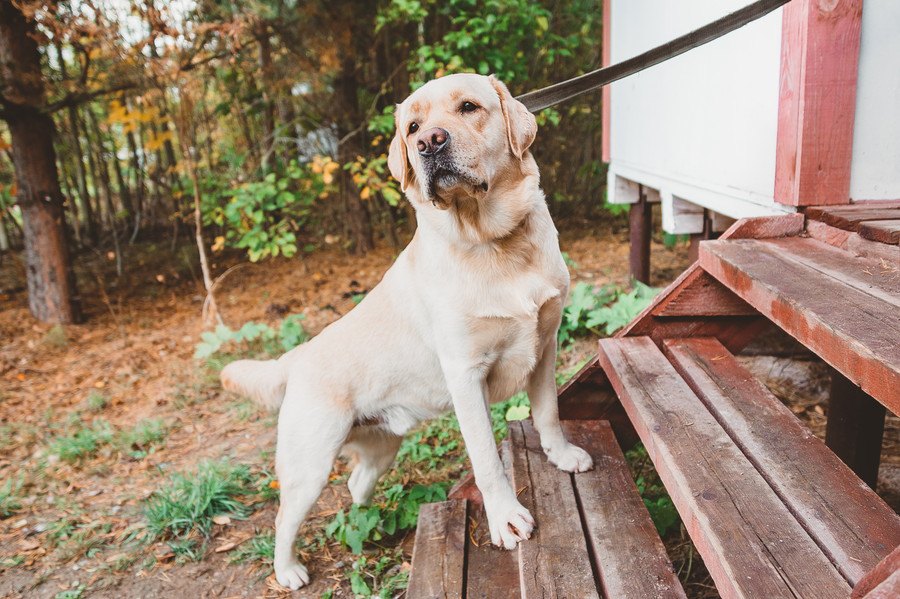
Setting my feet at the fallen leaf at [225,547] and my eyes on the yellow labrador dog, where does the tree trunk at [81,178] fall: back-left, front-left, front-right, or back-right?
back-left

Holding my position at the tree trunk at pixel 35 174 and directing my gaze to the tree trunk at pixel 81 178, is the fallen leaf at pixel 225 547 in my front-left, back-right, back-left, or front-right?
back-right

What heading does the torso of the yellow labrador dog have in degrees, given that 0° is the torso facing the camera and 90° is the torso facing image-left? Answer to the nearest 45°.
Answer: approximately 315°

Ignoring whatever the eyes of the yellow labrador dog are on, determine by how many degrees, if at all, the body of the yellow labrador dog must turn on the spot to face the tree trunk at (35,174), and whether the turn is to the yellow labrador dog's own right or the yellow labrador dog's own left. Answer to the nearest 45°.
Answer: approximately 180°

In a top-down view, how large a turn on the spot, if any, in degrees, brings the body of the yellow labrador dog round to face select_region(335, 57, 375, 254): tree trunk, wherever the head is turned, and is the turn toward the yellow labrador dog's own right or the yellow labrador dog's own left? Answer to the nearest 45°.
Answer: approximately 135° to the yellow labrador dog's own left
